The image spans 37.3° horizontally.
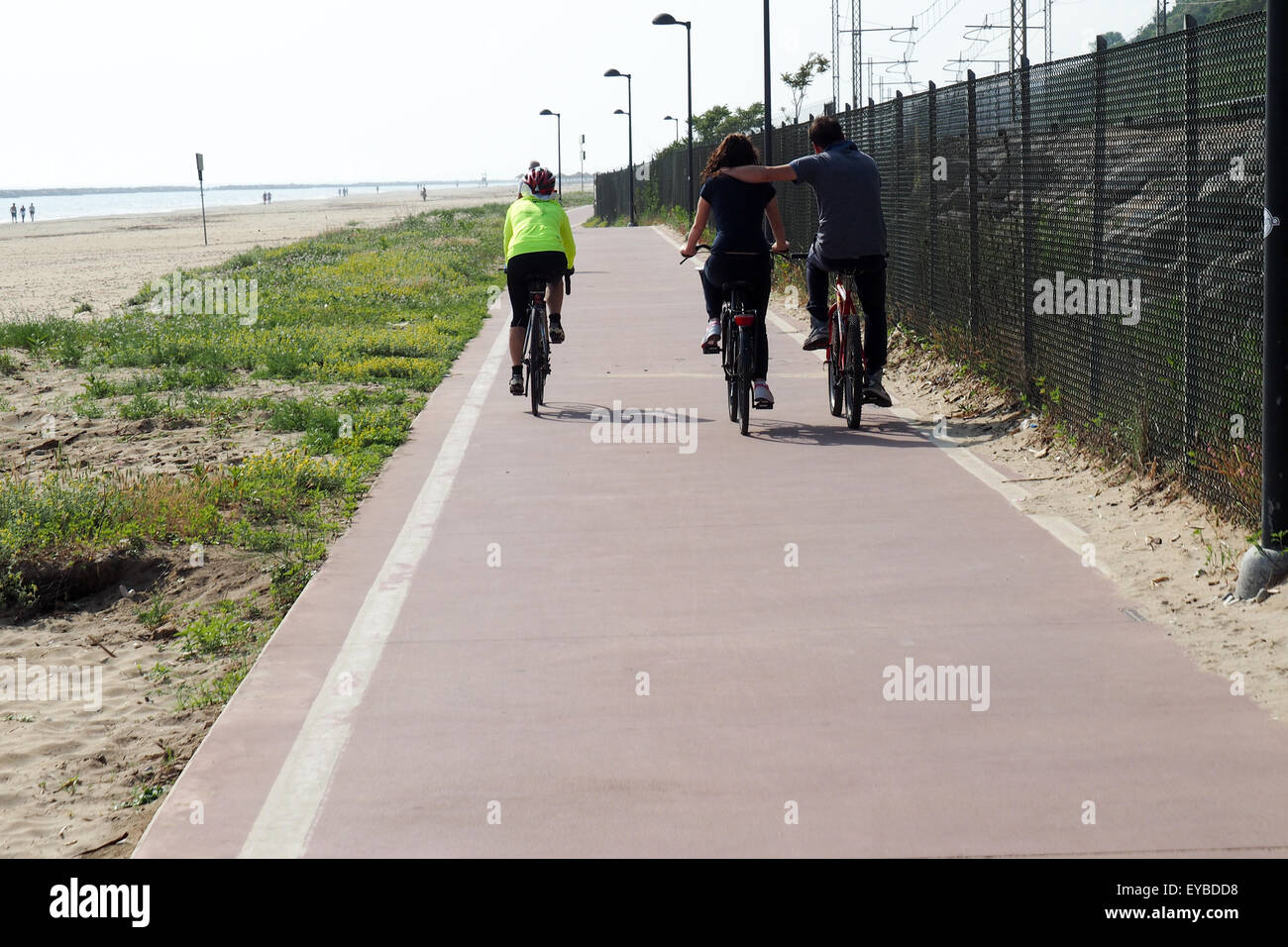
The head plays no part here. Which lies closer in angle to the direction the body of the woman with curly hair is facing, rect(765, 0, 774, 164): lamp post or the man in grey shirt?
the lamp post

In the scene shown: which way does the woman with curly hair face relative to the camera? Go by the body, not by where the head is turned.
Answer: away from the camera

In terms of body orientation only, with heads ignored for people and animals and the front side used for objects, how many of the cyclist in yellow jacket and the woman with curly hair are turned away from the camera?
2

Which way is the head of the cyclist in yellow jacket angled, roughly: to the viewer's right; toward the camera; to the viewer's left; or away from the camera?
away from the camera

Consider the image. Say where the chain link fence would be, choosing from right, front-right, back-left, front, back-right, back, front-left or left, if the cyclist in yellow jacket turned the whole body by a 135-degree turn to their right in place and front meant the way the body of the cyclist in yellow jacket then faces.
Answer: front

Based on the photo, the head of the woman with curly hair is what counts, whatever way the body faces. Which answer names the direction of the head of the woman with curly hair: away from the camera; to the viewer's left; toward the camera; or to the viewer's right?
away from the camera

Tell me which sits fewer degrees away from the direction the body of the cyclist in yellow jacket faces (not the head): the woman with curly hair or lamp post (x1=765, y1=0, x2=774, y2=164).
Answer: the lamp post

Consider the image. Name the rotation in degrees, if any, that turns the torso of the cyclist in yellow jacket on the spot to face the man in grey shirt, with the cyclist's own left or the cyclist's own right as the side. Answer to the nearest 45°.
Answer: approximately 135° to the cyclist's own right

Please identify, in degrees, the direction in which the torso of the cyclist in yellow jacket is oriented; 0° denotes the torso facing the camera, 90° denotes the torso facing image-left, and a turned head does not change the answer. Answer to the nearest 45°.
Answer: approximately 180°

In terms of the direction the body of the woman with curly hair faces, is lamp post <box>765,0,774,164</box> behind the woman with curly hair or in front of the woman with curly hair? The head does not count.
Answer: in front

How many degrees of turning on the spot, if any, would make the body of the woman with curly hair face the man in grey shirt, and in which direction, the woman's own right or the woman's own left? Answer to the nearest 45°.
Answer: approximately 90° to the woman's own right
